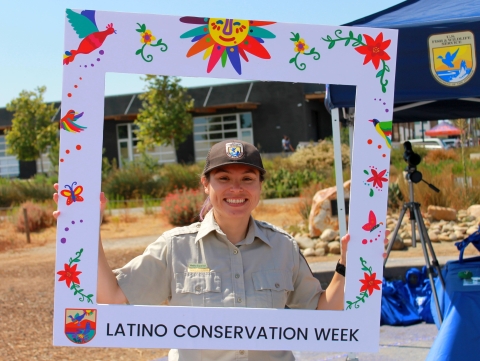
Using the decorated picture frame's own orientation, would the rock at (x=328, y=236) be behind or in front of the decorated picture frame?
behind

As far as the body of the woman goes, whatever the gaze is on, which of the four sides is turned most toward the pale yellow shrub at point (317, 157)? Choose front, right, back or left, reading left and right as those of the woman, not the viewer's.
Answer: back

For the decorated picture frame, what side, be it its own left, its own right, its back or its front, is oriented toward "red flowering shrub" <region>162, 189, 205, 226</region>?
back

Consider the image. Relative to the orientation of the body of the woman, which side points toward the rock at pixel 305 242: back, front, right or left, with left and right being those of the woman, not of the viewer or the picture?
back

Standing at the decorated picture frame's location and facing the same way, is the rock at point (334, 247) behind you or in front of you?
behind

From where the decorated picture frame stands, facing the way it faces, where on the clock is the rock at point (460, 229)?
The rock is roughly at 7 o'clock from the decorated picture frame.

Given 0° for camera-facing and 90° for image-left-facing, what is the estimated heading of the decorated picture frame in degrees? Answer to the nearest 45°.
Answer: approximately 0°

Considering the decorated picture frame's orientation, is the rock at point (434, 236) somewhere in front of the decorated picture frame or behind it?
behind

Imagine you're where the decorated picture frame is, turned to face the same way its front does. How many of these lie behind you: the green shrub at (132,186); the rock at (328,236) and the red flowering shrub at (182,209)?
3

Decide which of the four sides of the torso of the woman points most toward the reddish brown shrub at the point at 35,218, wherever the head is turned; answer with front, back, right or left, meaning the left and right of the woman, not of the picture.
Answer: back

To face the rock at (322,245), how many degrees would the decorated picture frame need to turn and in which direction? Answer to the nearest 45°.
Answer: approximately 180°

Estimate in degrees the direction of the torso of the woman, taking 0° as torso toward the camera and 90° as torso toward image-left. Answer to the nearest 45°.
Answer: approximately 0°

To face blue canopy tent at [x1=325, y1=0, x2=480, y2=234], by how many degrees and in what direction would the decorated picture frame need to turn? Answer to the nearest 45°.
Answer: approximately 135° to its left

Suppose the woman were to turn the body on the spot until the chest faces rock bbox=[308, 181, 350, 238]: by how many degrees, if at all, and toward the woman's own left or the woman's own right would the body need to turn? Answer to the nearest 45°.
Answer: approximately 180°
